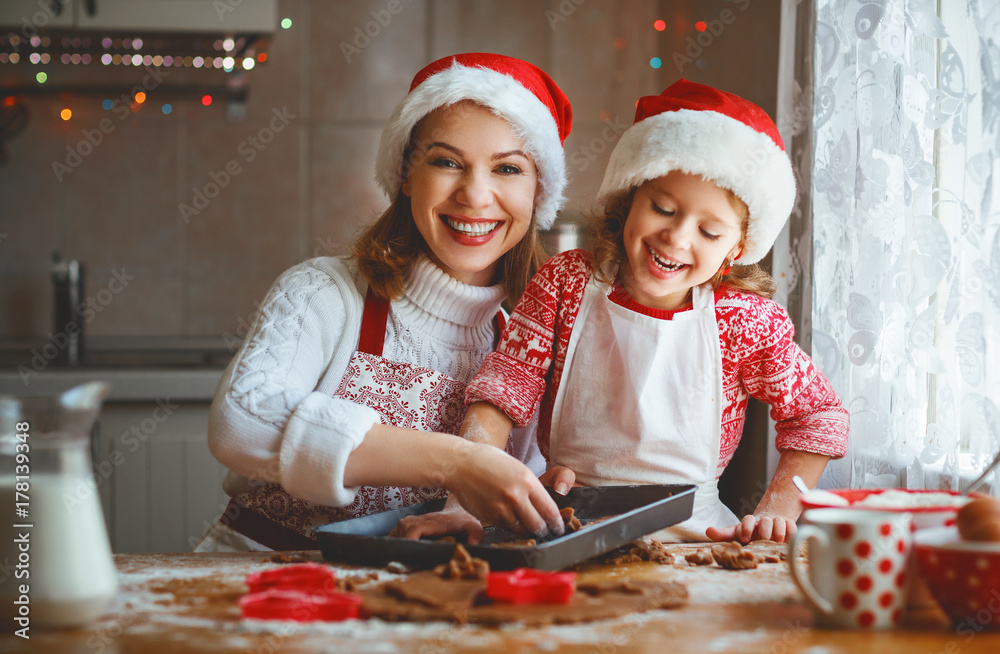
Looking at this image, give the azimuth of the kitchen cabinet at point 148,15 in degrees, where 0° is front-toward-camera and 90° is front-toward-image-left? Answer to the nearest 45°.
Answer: approximately 0°

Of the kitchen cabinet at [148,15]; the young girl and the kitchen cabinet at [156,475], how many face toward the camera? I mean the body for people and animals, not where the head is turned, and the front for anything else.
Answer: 3

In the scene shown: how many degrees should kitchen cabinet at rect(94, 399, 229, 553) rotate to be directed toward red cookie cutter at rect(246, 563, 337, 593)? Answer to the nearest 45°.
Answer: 0° — it already faces it

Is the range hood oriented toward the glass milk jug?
yes

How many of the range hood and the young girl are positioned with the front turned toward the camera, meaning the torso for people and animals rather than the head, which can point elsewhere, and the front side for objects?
2

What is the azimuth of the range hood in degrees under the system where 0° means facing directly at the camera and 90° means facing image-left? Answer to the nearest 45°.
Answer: approximately 0°

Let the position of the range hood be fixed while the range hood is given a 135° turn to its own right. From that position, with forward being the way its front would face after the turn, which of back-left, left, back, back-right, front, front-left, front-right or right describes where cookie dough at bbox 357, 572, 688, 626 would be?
back-left
